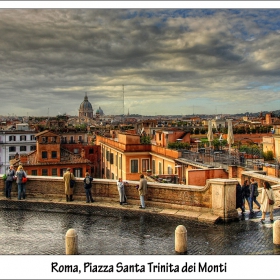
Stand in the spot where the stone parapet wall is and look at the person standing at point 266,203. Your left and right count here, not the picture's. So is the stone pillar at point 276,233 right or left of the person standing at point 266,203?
right

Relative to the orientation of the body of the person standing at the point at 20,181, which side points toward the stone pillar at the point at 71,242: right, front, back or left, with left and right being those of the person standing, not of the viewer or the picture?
back

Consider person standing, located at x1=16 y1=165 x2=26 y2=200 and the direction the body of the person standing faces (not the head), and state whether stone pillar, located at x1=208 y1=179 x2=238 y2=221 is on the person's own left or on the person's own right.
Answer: on the person's own right

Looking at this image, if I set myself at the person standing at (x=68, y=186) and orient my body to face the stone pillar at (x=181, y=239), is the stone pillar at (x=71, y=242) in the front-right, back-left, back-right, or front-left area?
front-right

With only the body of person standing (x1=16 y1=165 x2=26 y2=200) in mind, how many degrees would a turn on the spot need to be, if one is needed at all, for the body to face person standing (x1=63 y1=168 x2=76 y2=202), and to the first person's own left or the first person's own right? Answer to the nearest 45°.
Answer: approximately 135° to the first person's own right

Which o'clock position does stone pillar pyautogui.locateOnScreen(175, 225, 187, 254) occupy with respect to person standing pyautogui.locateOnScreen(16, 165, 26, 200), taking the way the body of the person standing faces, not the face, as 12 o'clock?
The stone pillar is roughly at 5 o'clock from the person standing.

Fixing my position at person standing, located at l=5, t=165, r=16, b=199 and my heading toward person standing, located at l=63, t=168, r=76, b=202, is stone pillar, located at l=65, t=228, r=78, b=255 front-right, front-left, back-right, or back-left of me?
front-right

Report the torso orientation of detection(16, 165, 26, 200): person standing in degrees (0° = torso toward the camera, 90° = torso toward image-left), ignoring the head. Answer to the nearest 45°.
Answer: approximately 180°

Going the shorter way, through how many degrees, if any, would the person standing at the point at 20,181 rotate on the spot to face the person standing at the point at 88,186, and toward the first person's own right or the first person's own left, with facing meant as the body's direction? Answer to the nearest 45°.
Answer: approximately 135° to the first person's own right

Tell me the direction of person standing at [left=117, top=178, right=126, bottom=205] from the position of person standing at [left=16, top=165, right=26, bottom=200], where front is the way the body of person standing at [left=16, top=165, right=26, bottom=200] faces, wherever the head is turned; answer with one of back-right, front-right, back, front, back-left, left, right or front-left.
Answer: back-right
